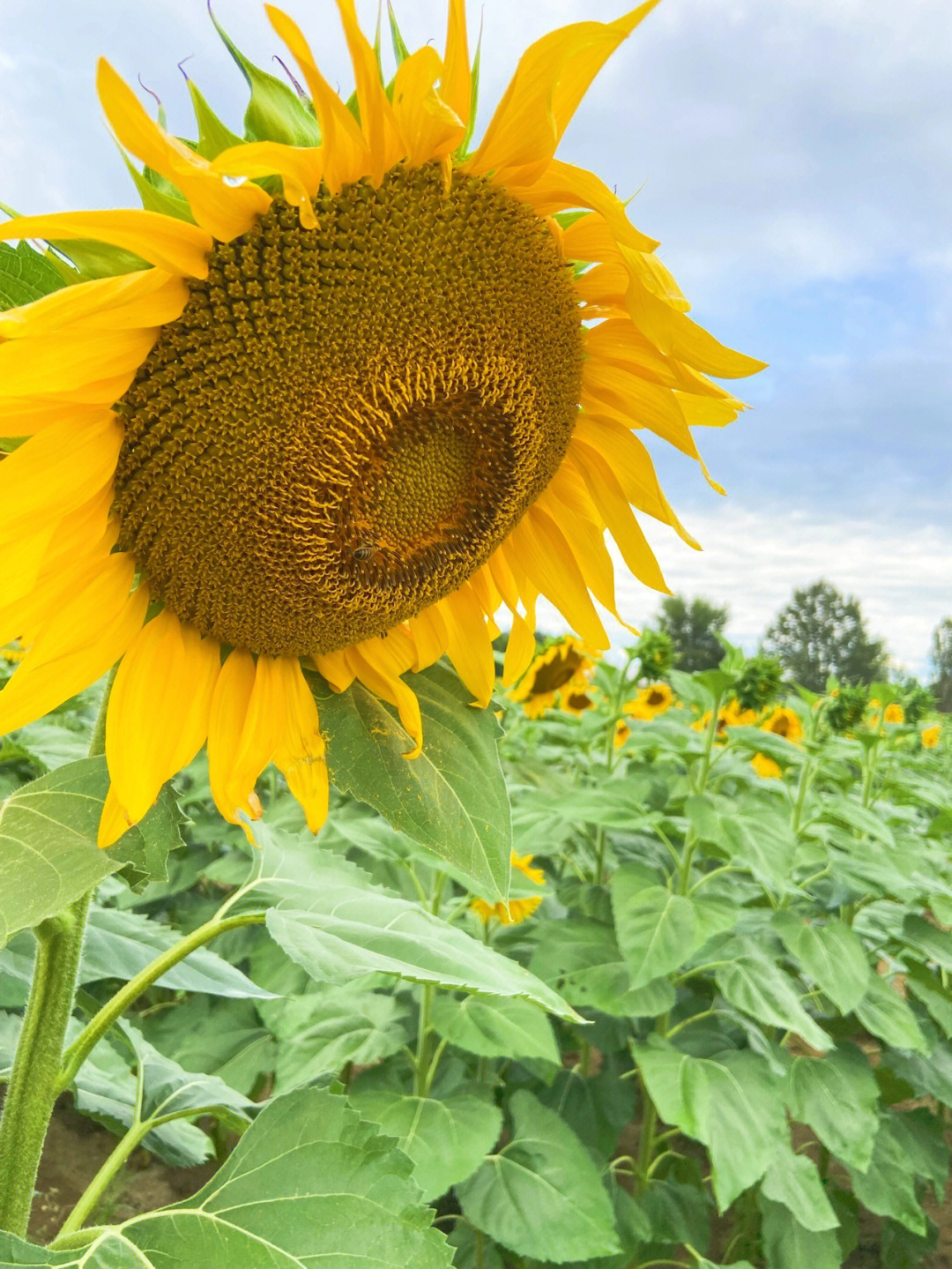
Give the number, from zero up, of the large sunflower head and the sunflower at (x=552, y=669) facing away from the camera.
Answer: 0

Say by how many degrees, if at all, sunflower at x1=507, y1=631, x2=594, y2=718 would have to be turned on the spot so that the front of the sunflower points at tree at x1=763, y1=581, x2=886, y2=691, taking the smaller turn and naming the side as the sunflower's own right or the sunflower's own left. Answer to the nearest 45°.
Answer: approximately 135° to the sunflower's own left

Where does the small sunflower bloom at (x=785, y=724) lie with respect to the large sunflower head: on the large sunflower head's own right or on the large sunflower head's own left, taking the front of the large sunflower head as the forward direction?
on the large sunflower head's own left

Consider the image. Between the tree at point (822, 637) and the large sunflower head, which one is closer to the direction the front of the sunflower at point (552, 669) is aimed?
the large sunflower head

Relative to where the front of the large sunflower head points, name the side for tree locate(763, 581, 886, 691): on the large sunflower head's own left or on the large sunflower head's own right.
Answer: on the large sunflower head's own left

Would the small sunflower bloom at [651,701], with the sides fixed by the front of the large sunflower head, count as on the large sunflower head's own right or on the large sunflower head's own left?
on the large sunflower head's own left

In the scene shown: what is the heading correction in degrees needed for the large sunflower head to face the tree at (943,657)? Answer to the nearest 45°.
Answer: approximately 90° to its left

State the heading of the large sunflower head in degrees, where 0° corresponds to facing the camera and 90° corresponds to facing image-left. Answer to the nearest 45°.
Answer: approximately 315°

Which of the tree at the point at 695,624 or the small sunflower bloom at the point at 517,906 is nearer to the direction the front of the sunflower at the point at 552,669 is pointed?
the small sunflower bloom
